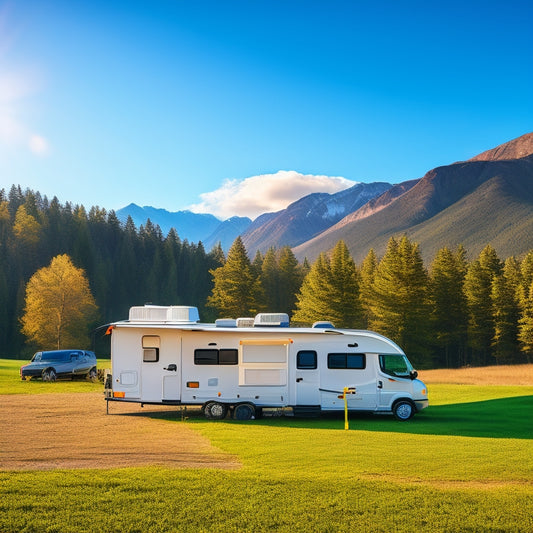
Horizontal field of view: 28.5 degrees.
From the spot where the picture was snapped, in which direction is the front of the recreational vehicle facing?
facing to the right of the viewer
